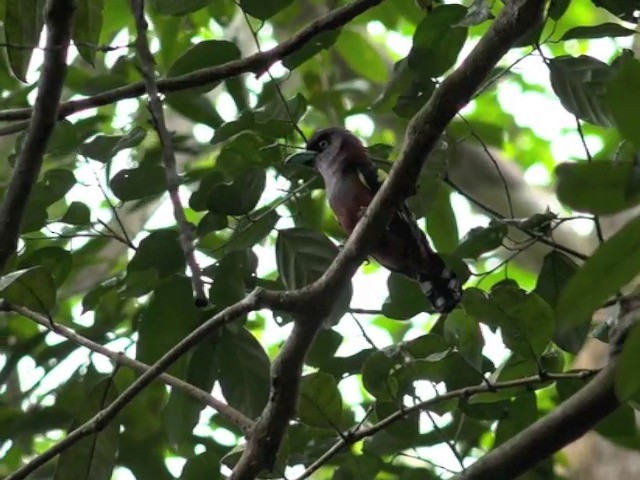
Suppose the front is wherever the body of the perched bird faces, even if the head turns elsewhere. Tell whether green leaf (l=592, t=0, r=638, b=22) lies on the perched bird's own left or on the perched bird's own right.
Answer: on the perched bird's own left

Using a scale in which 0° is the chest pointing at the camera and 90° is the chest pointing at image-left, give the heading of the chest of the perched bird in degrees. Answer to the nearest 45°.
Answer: approximately 90°

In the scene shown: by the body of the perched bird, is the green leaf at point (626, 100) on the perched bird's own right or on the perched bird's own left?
on the perched bird's own left

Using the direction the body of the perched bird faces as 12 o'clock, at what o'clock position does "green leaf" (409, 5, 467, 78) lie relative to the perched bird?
The green leaf is roughly at 8 o'clock from the perched bird.

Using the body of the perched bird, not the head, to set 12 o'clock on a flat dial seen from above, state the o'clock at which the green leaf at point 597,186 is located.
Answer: The green leaf is roughly at 9 o'clock from the perched bird.
